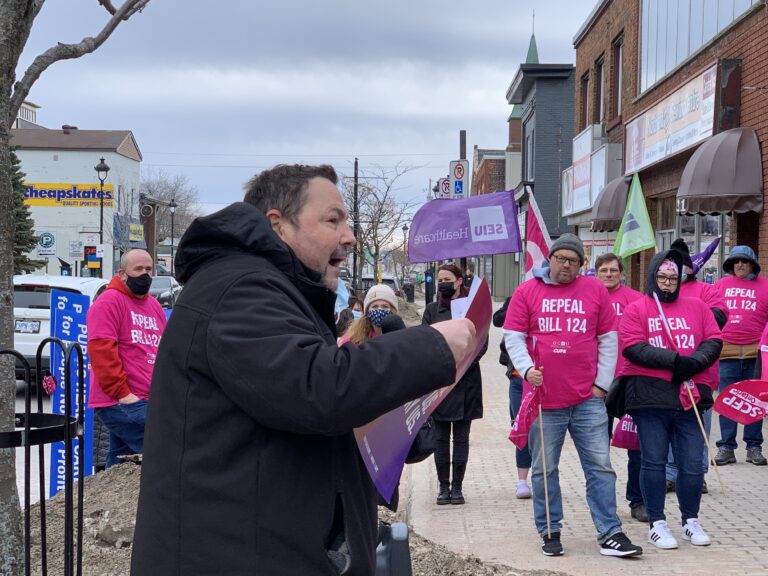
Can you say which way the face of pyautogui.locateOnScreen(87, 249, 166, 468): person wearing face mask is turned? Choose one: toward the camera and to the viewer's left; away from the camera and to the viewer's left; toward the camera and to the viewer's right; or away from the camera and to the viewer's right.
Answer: toward the camera and to the viewer's right

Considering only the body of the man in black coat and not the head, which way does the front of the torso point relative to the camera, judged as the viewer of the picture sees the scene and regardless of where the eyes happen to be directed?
to the viewer's right

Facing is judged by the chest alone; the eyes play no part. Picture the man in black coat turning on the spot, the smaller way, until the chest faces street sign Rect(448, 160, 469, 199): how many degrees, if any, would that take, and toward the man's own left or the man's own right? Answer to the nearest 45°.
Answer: approximately 90° to the man's own left

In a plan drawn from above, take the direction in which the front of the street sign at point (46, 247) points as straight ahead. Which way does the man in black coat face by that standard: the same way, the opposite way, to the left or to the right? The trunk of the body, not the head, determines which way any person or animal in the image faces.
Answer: to the left

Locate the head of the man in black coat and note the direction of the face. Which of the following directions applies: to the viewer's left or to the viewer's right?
to the viewer's right

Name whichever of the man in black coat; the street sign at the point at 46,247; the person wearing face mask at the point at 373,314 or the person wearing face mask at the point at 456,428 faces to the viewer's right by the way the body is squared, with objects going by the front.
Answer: the man in black coat

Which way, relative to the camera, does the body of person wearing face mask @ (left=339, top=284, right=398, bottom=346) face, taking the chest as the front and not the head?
toward the camera

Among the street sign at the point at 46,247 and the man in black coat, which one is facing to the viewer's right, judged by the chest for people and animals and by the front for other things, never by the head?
the man in black coat

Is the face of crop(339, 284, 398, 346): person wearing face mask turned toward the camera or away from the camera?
toward the camera

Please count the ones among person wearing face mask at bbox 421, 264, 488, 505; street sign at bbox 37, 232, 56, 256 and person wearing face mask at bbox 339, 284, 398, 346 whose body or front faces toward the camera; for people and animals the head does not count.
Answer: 3

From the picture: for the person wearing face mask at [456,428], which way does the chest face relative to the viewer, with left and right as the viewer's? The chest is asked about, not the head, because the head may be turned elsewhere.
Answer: facing the viewer

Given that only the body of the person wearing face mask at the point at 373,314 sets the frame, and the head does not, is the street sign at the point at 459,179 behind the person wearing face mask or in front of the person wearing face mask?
behind

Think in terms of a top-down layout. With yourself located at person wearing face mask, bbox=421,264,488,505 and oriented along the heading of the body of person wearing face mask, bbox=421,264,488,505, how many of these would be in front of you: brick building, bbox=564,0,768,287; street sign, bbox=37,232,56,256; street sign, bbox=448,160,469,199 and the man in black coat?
1

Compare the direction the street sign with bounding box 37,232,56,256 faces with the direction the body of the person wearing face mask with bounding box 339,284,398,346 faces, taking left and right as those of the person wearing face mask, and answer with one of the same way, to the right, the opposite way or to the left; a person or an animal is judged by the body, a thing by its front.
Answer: the same way

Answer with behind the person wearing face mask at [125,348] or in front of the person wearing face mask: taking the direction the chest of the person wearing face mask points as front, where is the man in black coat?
in front

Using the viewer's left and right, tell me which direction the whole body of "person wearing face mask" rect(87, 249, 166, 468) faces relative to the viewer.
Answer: facing the viewer and to the right of the viewer
